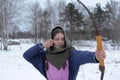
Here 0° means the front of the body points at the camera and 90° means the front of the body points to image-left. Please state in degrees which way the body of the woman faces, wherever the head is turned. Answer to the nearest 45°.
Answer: approximately 0°

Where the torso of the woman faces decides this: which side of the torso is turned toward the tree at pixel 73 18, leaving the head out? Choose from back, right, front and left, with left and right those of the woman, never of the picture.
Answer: back

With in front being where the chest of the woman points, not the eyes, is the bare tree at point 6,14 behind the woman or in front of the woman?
behind
